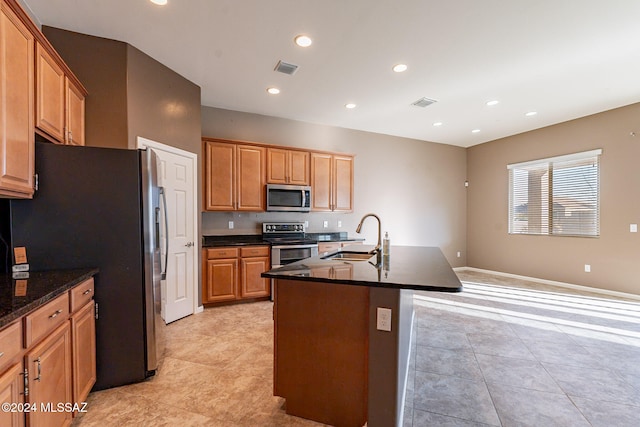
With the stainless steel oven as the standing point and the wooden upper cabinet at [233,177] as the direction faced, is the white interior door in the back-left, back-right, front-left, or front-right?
front-left

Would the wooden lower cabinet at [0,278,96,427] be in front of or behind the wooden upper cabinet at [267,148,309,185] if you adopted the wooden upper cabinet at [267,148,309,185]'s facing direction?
in front

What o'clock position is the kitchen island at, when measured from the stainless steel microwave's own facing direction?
The kitchen island is roughly at 12 o'clock from the stainless steel microwave.

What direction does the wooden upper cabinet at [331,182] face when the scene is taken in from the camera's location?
facing the viewer

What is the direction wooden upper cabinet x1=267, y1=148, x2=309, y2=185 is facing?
toward the camera

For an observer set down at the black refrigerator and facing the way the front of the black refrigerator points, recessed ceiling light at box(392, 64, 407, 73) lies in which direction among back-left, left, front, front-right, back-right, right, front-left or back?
front

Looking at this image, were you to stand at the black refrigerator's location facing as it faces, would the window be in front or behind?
in front

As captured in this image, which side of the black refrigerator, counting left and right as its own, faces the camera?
right

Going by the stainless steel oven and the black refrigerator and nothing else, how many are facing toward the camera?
1

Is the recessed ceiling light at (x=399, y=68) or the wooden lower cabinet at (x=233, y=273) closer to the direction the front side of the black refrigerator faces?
the recessed ceiling light

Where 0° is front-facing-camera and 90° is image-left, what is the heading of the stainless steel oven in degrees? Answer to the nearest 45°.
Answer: approximately 0°
